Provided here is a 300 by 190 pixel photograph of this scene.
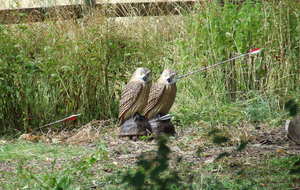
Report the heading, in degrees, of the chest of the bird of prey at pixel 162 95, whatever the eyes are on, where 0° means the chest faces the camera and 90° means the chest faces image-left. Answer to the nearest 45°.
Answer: approximately 315°

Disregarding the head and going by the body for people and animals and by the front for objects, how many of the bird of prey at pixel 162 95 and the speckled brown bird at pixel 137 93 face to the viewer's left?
0

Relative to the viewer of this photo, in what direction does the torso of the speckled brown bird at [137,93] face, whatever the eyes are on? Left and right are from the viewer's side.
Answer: facing the viewer and to the right of the viewer
